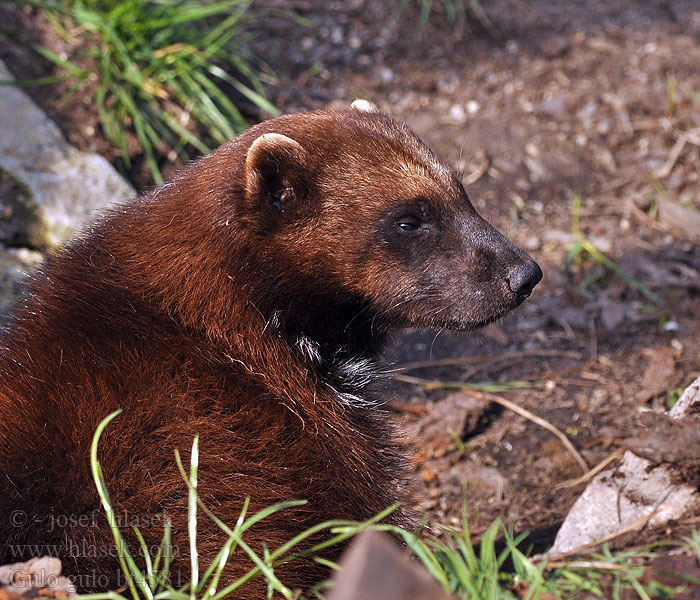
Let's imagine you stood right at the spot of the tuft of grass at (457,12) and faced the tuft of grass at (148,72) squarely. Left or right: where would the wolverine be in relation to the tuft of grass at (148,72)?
left

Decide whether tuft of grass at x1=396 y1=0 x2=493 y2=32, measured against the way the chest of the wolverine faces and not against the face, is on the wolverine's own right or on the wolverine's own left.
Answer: on the wolverine's own left

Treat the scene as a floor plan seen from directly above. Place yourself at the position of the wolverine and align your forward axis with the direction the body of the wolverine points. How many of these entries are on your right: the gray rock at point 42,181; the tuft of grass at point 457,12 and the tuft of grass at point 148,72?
0

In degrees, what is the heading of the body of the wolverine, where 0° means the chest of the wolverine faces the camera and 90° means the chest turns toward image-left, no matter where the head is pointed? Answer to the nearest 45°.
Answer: approximately 270°

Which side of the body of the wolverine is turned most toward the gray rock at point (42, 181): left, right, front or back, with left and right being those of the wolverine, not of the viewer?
left

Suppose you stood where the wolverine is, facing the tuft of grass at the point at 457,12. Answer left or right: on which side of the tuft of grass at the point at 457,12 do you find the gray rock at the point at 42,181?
left

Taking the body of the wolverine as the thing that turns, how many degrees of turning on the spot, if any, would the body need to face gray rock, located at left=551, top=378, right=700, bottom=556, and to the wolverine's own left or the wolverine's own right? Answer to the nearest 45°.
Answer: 0° — it already faces it

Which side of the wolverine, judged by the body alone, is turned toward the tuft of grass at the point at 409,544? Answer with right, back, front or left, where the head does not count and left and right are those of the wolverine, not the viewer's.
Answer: right

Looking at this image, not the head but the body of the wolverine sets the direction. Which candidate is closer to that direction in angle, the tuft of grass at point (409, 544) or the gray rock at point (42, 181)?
the tuft of grass

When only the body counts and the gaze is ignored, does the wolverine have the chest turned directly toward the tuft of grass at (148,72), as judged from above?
no
